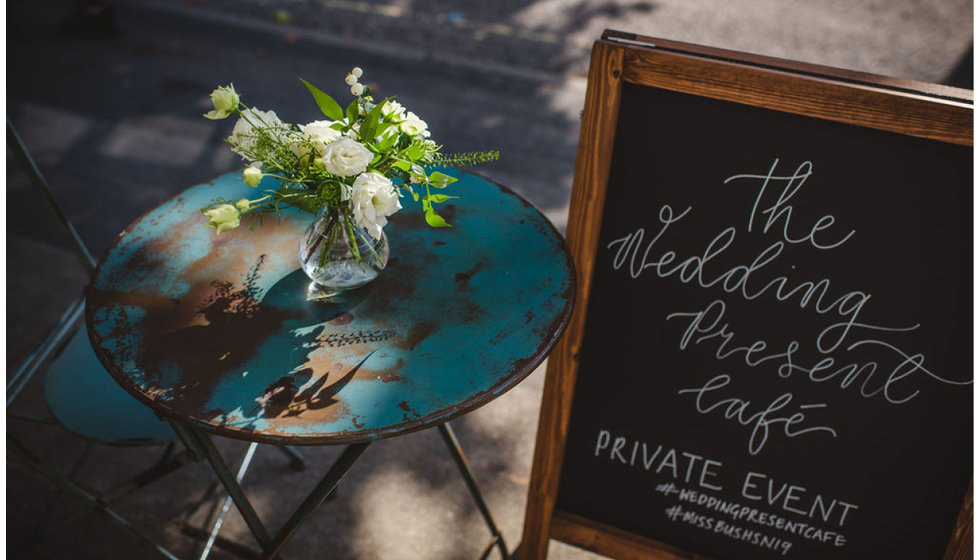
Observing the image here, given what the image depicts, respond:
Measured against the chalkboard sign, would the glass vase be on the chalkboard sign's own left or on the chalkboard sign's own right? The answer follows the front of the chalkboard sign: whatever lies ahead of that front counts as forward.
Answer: on the chalkboard sign's own right

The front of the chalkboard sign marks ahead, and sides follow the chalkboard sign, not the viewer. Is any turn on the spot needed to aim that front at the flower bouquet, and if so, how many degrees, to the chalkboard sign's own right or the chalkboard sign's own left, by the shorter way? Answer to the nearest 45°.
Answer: approximately 45° to the chalkboard sign's own right

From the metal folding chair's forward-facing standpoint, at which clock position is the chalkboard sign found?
The chalkboard sign is roughly at 1 o'clock from the metal folding chair.

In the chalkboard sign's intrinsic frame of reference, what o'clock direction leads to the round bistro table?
The round bistro table is roughly at 2 o'clock from the chalkboard sign.

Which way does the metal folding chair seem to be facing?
to the viewer's right

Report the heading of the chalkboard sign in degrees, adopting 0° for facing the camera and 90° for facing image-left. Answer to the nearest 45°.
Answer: approximately 0°
